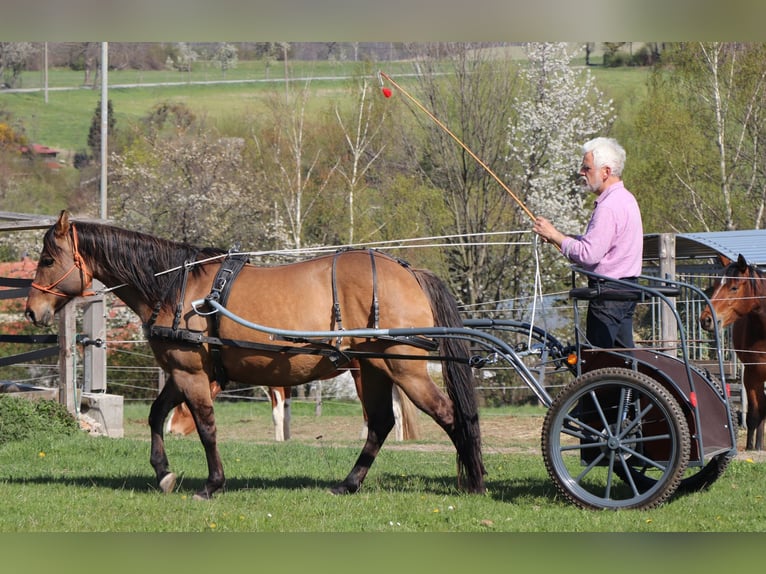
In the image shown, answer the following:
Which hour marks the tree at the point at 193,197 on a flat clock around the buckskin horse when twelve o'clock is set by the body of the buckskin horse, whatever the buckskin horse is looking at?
The tree is roughly at 3 o'clock from the buckskin horse.

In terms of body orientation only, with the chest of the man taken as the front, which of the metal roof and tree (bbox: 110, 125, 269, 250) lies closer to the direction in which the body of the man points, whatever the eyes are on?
the tree

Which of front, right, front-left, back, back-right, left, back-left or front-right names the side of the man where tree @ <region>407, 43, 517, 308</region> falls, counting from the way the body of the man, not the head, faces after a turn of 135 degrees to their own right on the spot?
front-left

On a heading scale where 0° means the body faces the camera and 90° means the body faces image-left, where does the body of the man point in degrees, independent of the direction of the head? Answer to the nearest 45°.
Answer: approximately 90°

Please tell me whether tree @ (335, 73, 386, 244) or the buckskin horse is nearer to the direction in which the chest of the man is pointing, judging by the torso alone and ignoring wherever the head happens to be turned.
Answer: the buckskin horse

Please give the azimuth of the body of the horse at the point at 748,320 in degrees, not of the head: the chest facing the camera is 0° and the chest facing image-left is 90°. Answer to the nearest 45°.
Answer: approximately 45°

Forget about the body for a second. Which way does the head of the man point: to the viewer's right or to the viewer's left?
to the viewer's left

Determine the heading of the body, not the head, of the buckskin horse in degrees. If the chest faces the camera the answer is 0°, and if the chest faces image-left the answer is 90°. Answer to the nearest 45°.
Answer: approximately 90°

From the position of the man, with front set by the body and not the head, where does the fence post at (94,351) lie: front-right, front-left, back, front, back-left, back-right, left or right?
front-right

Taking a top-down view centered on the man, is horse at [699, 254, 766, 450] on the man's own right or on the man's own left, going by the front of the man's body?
on the man's own right

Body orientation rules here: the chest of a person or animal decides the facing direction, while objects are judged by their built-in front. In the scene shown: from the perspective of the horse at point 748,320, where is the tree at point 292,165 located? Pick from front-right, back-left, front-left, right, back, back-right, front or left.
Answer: right

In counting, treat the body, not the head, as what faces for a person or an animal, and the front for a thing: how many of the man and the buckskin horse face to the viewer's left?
2

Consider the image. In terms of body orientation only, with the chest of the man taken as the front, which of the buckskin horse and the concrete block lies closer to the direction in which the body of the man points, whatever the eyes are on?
the buckskin horse
